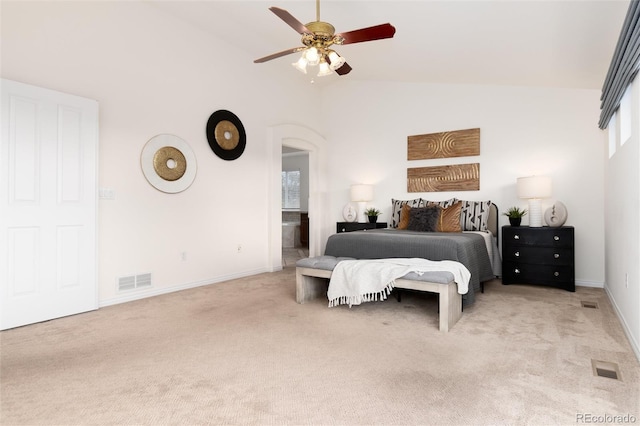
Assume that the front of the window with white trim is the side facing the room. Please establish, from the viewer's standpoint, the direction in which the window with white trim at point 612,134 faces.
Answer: facing to the left of the viewer

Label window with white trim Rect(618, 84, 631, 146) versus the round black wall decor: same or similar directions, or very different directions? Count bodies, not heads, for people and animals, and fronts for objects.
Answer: very different directions

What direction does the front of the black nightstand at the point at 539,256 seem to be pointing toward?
toward the camera

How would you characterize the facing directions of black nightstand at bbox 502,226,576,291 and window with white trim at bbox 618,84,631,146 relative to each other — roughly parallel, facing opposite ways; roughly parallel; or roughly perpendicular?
roughly perpendicular

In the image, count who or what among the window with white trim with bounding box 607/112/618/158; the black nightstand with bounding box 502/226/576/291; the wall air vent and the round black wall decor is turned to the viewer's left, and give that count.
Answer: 1

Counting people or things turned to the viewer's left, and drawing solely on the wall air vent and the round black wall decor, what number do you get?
0

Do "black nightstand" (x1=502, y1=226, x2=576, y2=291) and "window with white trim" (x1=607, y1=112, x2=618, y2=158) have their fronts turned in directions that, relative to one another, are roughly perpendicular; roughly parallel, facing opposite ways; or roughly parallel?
roughly perpendicular

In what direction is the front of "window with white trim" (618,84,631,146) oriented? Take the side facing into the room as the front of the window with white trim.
to the viewer's left

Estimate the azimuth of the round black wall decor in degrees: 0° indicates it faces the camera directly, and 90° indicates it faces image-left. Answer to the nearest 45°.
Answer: approximately 315°

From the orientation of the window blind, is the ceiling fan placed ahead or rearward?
ahead

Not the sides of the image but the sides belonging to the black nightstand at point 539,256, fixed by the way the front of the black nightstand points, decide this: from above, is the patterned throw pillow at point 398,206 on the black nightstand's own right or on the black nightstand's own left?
on the black nightstand's own right

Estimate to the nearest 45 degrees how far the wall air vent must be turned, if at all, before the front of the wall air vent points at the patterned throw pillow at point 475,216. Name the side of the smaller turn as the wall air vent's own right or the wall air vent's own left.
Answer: approximately 45° to the wall air vent's own left

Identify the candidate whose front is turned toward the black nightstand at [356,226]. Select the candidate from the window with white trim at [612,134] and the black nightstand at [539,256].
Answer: the window with white trim

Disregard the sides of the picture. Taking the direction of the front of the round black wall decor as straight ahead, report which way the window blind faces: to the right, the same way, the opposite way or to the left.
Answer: the opposite way

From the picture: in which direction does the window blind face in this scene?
to the viewer's left
